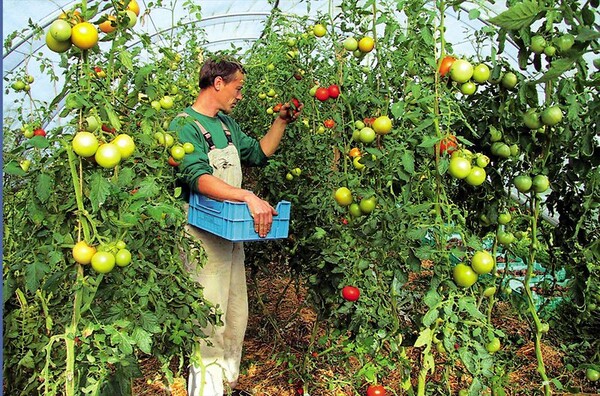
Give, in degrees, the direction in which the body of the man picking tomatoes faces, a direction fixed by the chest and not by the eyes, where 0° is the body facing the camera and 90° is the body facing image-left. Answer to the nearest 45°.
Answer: approximately 315°

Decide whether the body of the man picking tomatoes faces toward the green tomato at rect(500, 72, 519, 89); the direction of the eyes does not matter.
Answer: yes

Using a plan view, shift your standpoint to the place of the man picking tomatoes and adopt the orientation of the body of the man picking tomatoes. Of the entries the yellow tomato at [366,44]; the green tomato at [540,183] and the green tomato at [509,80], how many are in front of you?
3

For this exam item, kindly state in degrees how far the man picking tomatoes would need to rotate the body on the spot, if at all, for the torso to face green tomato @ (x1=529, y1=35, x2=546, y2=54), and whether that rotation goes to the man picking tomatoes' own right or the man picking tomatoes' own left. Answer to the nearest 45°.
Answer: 0° — they already face it

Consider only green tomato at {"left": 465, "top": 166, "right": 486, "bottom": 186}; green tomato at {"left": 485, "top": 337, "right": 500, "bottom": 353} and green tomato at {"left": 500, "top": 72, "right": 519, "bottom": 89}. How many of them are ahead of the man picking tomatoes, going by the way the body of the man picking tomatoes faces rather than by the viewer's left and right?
3
